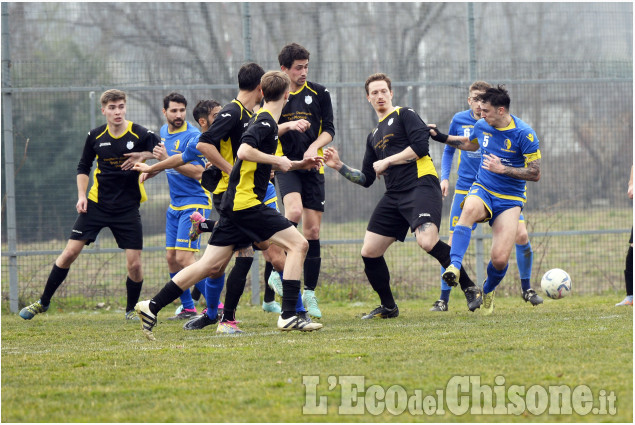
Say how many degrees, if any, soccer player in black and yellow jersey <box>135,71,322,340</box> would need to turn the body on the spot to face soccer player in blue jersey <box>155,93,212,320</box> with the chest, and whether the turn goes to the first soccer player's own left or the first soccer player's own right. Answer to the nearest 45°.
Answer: approximately 90° to the first soccer player's own left

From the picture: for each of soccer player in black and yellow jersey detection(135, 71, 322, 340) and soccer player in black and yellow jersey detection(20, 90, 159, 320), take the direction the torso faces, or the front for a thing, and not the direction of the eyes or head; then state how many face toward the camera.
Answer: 1

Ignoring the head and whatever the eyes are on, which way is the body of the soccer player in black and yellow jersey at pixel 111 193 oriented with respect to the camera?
toward the camera

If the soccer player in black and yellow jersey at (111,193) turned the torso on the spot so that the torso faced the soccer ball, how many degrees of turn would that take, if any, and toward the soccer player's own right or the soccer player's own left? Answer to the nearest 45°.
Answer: approximately 45° to the soccer player's own left

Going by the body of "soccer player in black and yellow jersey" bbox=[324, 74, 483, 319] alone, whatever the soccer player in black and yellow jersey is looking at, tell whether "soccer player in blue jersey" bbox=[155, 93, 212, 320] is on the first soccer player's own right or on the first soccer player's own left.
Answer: on the first soccer player's own right

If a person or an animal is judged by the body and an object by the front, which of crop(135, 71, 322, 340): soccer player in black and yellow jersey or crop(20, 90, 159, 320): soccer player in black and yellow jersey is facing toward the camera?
crop(20, 90, 159, 320): soccer player in black and yellow jersey

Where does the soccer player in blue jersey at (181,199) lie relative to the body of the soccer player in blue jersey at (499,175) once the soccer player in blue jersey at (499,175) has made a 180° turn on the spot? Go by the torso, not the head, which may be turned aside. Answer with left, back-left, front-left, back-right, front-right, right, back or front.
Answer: back-left

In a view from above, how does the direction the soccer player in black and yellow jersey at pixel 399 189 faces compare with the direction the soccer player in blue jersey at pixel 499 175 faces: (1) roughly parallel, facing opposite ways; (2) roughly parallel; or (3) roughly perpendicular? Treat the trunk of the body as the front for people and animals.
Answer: roughly parallel

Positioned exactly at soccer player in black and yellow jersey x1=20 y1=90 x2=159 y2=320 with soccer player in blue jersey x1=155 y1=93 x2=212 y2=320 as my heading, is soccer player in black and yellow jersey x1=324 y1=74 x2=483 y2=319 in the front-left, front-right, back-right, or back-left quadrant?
front-right

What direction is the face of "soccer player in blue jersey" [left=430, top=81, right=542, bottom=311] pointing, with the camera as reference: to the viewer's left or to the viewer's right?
to the viewer's left
